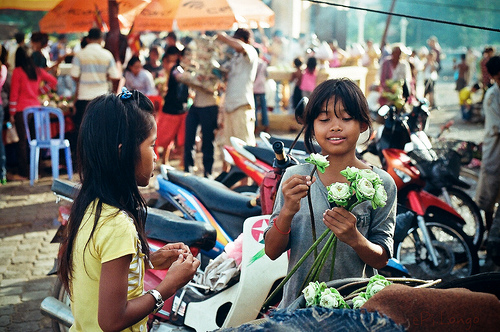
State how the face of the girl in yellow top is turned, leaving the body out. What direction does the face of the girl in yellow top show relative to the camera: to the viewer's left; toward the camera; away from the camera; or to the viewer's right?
to the viewer's right

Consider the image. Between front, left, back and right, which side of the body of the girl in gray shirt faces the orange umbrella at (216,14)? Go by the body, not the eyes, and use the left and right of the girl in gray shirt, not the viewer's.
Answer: back

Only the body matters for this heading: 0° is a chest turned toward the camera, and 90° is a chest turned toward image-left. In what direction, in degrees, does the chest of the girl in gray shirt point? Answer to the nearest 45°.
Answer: approximately 0°

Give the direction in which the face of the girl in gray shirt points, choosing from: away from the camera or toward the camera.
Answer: toward the camera

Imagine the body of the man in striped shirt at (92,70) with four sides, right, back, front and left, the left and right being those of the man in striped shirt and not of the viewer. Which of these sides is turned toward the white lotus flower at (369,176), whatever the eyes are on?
back

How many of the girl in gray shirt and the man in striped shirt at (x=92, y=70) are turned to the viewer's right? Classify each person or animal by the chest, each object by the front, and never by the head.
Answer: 0

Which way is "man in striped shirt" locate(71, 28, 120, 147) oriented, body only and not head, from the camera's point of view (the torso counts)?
away from the camera

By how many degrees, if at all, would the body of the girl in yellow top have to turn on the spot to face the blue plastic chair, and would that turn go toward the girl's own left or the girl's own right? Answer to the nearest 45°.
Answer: approximately 90° to the girl's own left

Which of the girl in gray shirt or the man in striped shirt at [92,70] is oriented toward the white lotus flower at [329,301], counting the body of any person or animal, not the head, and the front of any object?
the girl in gray shirt

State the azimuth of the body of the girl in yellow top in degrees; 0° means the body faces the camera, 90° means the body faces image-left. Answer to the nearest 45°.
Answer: approximately 270°

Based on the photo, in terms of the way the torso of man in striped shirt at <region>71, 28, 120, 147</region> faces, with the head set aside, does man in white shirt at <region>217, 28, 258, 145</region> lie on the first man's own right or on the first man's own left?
on the first man's own right

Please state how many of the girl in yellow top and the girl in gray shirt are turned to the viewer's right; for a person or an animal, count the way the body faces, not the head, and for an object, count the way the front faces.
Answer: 1

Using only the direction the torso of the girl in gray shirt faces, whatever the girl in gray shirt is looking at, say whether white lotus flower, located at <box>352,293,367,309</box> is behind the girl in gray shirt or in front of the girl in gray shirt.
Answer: in front

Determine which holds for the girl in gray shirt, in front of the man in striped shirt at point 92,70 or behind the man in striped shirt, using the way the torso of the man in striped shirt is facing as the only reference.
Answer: behind

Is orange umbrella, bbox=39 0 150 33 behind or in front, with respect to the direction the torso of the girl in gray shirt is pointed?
behind

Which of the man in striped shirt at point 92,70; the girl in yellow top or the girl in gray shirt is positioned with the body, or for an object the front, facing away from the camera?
the man in striped shirt

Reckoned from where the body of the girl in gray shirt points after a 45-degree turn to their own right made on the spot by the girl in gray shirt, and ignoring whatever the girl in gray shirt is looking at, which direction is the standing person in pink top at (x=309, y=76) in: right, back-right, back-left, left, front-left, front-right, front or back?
back-right
